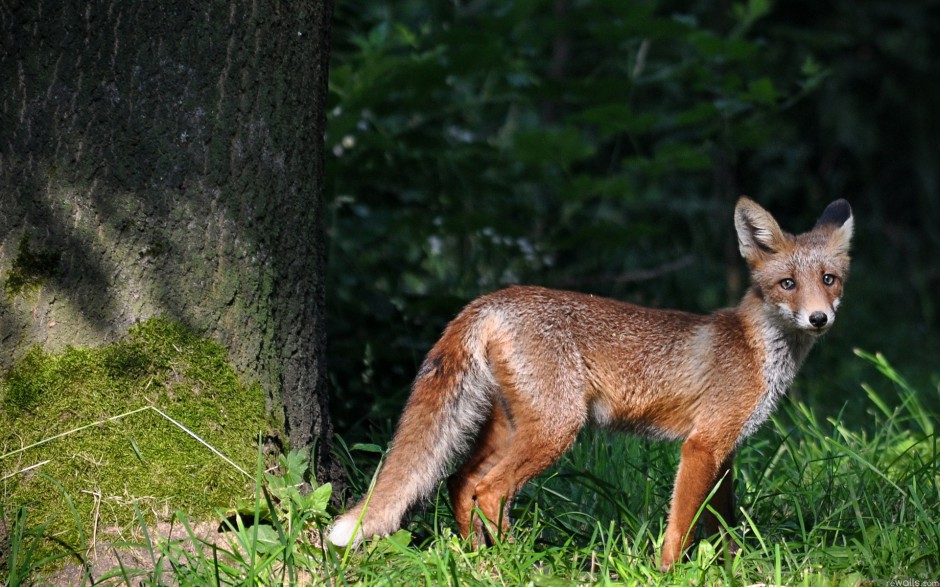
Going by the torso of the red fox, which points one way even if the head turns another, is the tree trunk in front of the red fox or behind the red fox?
behind

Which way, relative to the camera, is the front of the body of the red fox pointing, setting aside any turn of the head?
to the viewer's right
